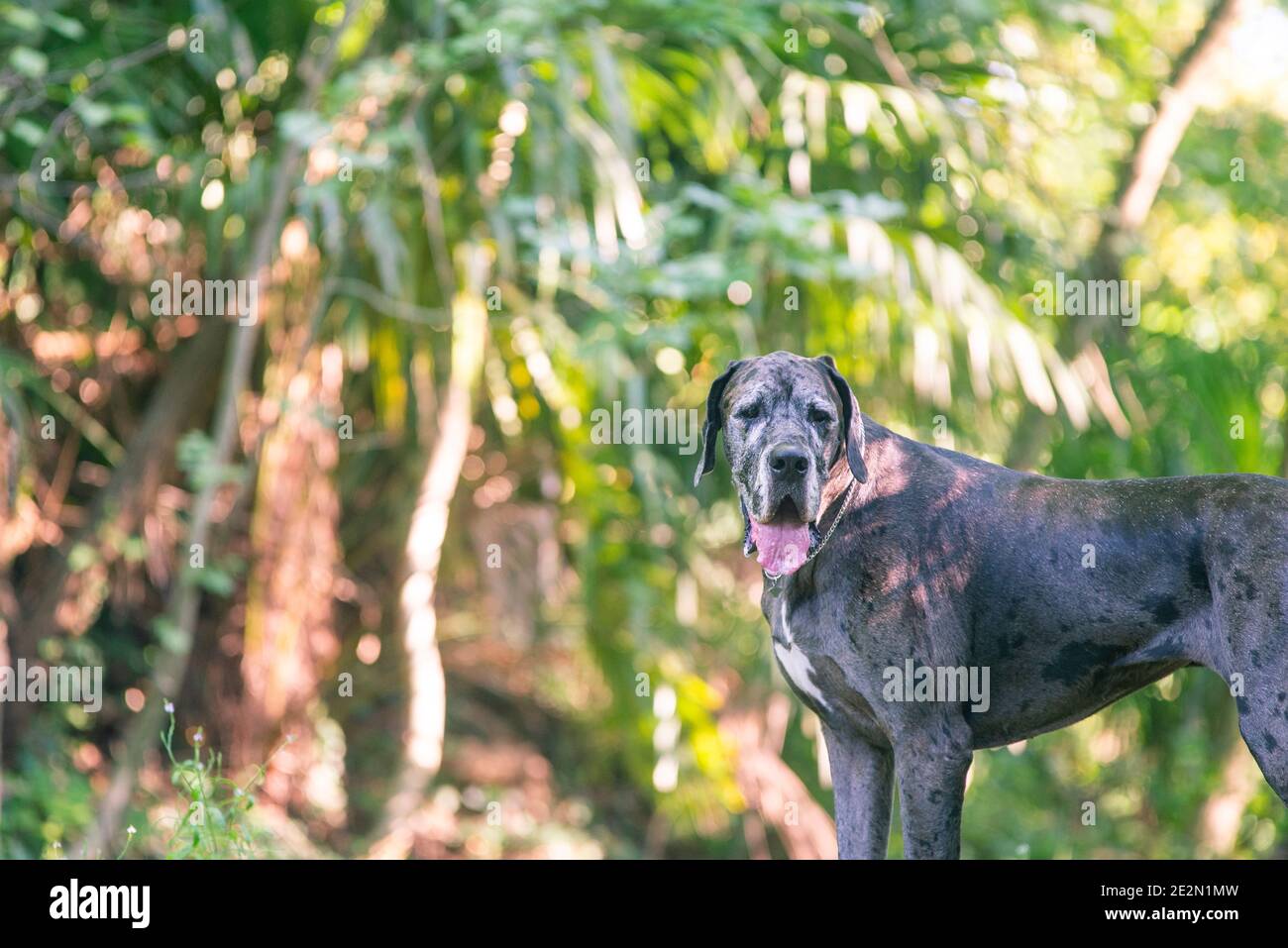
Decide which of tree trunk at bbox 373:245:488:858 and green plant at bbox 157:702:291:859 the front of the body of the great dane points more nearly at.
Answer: the green plant

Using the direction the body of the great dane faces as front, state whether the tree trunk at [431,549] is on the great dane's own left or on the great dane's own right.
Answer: on the great dane's own right

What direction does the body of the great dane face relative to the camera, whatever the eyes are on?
to the viewer's left

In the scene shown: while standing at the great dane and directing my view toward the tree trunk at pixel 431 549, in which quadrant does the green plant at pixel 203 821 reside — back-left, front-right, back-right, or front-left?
front-left

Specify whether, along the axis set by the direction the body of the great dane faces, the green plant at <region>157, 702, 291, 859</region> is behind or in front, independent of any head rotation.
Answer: in front

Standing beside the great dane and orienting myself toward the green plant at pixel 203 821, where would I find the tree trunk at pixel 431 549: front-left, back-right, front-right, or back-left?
front-right
